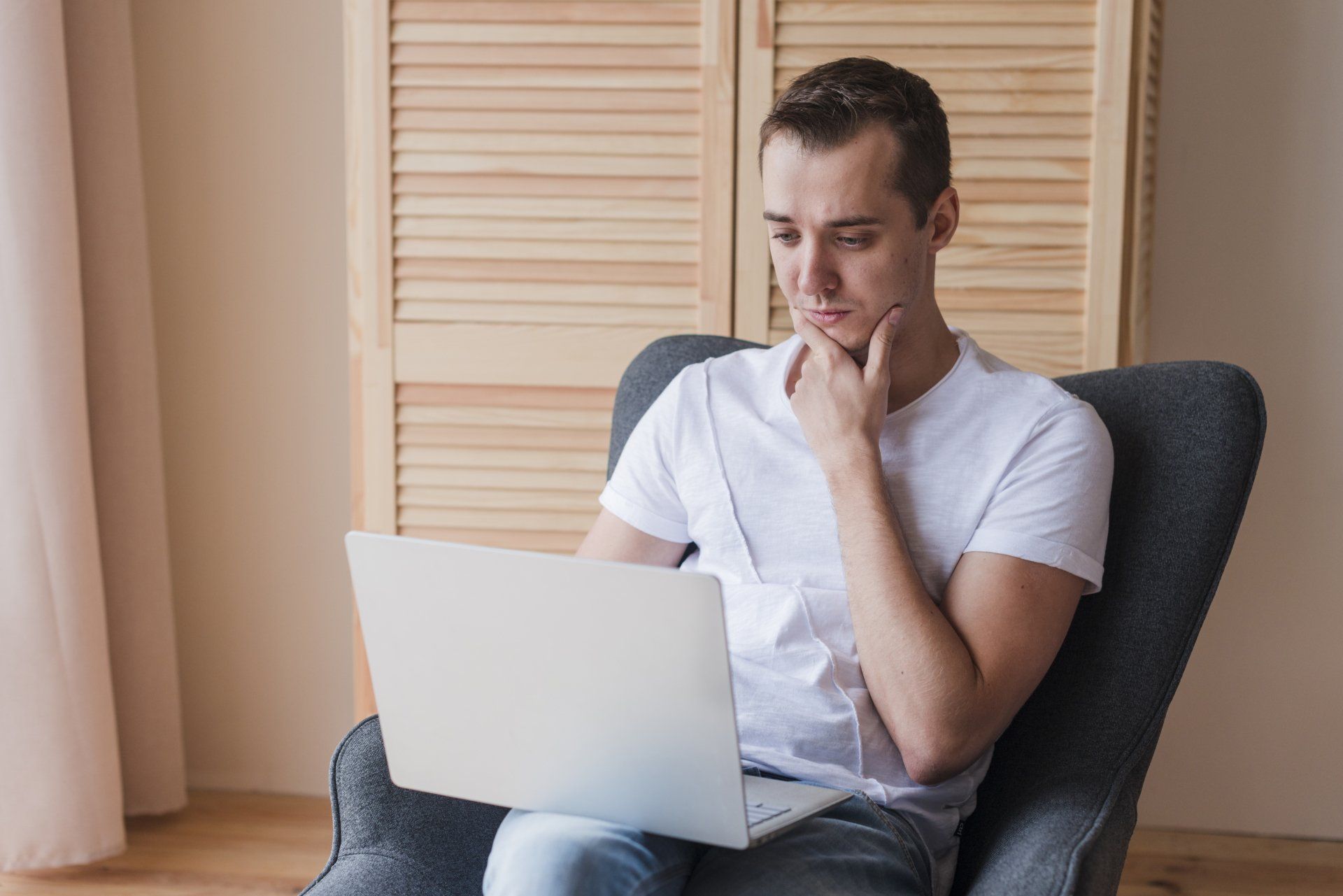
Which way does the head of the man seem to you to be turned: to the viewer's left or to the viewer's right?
to the viewer's left

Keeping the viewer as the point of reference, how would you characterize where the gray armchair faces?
facing the viewer and to the left of the viewer

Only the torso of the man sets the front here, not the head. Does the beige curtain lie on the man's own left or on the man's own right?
on the man's own right
